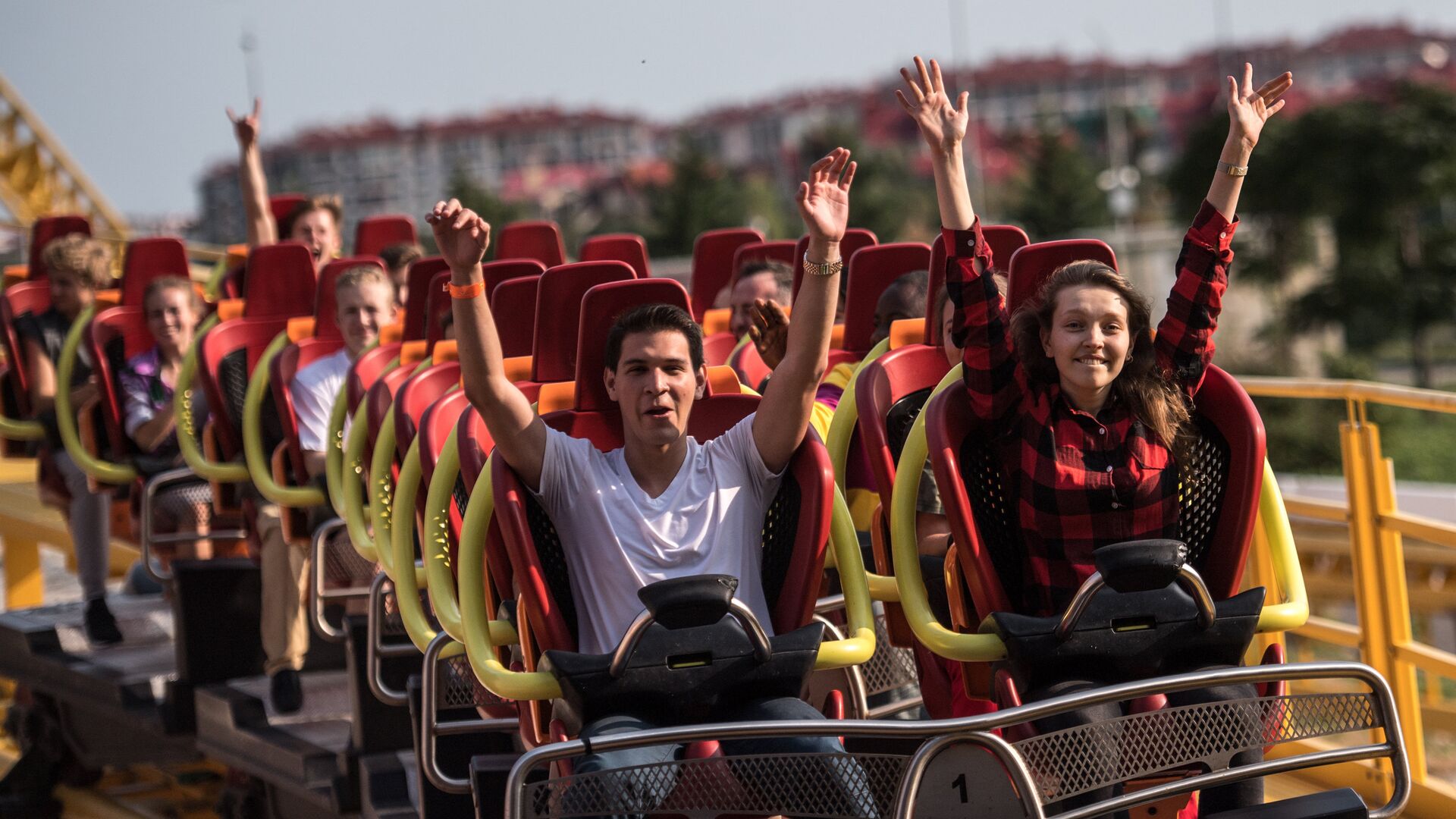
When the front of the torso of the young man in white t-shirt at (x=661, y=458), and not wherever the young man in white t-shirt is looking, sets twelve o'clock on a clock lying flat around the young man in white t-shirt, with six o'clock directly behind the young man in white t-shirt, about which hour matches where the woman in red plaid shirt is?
The woman in red plaid shirt is roughly at 9 o'clock from the young man in white t-shirt.

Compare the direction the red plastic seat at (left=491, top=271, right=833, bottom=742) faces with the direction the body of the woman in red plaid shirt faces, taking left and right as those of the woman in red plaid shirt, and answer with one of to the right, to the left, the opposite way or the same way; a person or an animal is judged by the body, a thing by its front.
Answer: the same way

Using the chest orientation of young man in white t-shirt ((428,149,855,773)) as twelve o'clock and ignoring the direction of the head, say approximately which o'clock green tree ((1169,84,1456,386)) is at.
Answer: The green tree is roughly at 7 o'clock from the young man in white t-shirt.

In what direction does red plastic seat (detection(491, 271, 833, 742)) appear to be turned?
toward the camera

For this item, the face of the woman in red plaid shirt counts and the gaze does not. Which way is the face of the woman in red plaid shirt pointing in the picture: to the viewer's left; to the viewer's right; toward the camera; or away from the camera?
toward the camera

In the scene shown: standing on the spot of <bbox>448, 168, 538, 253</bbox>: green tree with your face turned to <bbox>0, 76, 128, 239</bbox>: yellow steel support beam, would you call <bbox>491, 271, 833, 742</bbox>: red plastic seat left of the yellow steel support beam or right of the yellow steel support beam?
left

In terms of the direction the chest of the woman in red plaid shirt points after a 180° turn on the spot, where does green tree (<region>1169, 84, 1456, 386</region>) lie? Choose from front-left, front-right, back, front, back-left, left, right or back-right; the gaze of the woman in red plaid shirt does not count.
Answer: front

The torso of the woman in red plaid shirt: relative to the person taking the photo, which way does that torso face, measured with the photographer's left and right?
facing the viewer

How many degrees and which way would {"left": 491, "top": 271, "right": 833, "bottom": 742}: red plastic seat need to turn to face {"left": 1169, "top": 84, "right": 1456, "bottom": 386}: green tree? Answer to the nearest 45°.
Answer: approximately 135° to its left

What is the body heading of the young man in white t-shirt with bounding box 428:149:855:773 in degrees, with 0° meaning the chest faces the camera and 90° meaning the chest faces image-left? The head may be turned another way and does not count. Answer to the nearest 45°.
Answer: approximately 0°

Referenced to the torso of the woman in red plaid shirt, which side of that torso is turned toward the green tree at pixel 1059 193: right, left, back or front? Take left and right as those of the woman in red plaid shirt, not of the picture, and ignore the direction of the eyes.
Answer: back

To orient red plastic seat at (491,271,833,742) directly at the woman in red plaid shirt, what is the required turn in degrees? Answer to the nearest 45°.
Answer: approximately 90° to its left

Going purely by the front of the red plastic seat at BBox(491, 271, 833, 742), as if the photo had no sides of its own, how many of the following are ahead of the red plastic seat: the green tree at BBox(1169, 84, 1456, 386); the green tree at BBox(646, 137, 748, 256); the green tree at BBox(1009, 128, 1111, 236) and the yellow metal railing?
0

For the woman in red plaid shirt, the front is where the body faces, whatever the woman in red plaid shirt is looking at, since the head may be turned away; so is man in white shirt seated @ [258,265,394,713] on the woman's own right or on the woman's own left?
on the woman's own right

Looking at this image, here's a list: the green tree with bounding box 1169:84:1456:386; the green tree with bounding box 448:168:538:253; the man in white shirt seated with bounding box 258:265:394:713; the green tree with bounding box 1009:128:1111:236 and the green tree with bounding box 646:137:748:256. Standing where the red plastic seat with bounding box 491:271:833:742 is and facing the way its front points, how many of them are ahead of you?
0

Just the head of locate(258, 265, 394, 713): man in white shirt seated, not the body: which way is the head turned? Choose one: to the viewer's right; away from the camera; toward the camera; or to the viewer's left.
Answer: toward the camera

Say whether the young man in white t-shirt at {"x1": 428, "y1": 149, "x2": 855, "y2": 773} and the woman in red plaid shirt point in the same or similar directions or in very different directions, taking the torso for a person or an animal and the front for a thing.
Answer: same or similar directions

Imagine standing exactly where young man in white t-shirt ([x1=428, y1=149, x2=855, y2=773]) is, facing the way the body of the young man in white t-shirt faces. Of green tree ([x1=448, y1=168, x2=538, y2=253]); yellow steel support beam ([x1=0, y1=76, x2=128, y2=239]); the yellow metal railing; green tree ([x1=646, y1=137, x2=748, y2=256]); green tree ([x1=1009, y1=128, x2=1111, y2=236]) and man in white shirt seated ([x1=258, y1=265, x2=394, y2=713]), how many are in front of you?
0

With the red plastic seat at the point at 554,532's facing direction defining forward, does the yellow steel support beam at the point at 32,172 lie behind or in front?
behind
